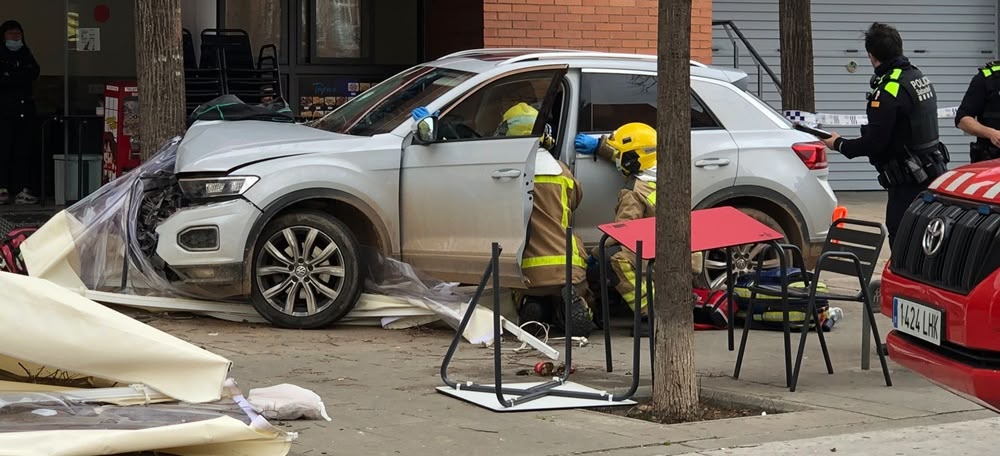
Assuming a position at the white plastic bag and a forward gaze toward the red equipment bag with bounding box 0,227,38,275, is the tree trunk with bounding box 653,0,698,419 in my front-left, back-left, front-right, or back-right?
back-right

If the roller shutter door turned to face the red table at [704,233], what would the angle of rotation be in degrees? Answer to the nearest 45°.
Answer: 0° — it already faces it

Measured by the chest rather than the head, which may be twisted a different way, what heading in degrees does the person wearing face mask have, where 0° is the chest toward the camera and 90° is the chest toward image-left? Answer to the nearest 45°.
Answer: approximately 0°

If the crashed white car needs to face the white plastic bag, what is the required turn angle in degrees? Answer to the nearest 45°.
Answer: approximately 90° to its left

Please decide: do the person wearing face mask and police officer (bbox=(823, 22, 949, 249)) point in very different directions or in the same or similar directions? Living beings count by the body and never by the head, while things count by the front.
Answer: very different directions

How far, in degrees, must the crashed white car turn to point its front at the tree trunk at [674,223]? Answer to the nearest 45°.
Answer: approximately 135° to its left

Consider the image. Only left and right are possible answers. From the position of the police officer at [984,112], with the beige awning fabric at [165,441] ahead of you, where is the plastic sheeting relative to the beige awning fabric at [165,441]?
right

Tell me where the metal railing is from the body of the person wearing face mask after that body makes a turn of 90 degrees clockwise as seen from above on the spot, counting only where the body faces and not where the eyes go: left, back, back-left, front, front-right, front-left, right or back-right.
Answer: back

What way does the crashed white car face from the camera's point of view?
to the viewer's left

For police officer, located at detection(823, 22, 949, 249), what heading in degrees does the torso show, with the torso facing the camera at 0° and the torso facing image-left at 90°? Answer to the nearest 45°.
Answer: approximately 135°

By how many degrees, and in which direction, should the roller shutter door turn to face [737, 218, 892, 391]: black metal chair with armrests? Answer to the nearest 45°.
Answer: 0° — it already faces it

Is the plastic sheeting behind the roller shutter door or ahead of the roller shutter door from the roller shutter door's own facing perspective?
ahead

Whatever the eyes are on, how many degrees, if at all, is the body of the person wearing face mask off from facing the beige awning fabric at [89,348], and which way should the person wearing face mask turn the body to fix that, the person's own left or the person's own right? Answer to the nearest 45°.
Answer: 0° — they already face it
